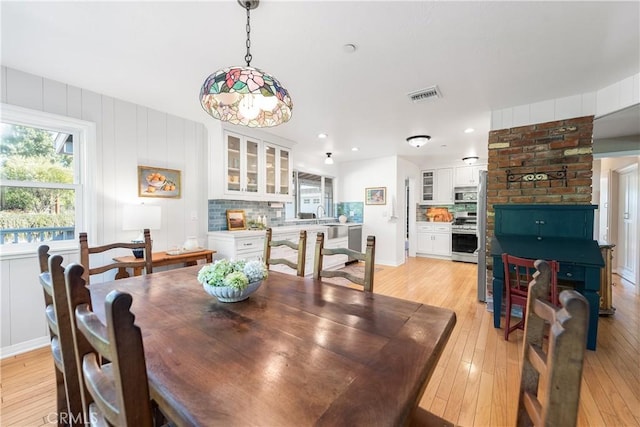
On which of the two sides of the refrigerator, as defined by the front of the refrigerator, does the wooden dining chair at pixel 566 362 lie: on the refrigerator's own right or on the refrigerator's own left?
on the refrigerator's own left

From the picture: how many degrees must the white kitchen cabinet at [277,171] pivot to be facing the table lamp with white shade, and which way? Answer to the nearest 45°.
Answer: approximately 90° to its right

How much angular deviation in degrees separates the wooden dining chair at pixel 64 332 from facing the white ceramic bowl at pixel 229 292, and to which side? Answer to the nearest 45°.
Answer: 0° — it already faces it

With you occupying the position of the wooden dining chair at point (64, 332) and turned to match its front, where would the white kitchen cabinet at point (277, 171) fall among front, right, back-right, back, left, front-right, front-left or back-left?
front-left

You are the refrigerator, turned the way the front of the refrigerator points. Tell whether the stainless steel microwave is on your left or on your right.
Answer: on your right

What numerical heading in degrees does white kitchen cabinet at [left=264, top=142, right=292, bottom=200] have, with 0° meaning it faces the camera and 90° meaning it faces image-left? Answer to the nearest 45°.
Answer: approximately 315°

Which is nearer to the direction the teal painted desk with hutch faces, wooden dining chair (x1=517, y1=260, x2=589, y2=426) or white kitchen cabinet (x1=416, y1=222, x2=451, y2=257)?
the wooden dining chair

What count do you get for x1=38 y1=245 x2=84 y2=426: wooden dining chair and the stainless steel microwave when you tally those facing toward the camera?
1

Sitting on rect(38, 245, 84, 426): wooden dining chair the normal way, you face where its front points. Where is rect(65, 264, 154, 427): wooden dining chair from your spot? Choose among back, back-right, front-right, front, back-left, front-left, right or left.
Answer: right

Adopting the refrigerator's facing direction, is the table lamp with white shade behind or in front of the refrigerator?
in front
